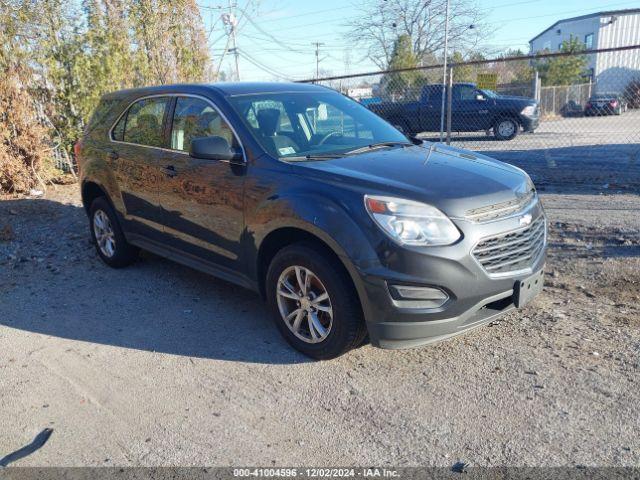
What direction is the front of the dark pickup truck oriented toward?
to the viewer's right

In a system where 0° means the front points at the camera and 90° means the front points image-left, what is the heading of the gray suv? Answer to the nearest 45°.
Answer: approximately 315°

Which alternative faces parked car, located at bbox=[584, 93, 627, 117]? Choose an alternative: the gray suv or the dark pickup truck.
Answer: the dark pickup truck

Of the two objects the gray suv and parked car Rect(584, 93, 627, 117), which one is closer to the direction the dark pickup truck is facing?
the parked car

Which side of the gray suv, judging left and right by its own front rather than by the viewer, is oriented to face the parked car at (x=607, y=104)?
left

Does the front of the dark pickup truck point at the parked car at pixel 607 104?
no

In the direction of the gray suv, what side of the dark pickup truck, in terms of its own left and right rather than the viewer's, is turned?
right
